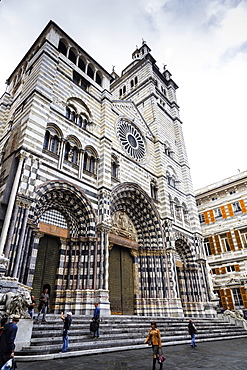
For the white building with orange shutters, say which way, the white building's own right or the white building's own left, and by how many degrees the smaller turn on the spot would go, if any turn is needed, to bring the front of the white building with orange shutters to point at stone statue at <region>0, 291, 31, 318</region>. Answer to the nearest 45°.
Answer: approximately 45° to the white building's own left

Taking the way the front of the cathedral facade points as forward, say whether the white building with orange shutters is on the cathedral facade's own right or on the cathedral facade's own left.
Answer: on the cathedral facade's own left

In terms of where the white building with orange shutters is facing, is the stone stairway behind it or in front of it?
in front

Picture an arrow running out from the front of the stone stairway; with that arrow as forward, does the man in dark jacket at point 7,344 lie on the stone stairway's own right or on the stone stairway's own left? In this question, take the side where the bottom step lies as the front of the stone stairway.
on the stone stairway's own right

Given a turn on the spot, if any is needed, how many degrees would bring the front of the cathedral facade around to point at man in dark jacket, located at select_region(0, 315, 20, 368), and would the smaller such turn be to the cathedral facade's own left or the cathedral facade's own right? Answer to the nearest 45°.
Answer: approximately 45° to the cathedral facade's own right

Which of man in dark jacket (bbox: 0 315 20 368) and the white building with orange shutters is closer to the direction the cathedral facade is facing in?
the man in dark jacket

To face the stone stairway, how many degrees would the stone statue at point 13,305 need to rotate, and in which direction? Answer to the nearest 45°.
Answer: approximately 90° to its left

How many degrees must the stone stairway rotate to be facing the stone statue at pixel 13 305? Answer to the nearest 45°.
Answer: approximately 90° to its right

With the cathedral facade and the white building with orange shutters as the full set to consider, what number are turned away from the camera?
0

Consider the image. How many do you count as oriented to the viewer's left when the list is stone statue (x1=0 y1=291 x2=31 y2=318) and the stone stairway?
0

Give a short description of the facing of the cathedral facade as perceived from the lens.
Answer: facing the viewer and to the right of the viewer

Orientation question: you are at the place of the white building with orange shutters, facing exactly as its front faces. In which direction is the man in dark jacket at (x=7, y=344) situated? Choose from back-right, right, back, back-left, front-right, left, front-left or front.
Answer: front-left

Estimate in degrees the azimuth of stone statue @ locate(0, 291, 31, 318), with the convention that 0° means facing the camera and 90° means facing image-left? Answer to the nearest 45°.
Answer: approximately 315°

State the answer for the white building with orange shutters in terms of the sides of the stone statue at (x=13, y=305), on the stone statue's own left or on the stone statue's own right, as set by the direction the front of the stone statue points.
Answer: on the stone statue's own left

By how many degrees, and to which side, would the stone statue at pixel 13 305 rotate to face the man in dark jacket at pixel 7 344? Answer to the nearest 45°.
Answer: approximately 45° to its right
